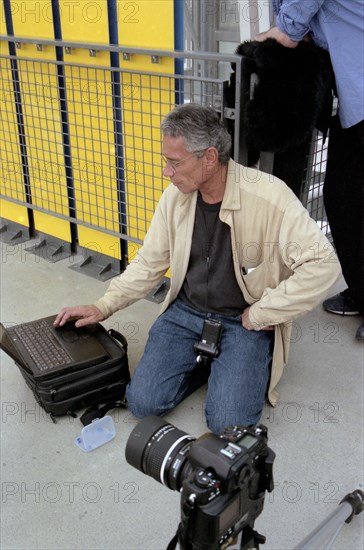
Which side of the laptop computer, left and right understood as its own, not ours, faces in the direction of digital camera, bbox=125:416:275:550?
right

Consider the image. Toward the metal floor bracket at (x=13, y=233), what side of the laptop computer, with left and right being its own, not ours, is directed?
left

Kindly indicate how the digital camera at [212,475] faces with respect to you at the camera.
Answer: facing away from the viewer and to the left of the viewer

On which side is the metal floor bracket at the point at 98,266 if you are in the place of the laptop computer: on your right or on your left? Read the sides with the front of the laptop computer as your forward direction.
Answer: on your left

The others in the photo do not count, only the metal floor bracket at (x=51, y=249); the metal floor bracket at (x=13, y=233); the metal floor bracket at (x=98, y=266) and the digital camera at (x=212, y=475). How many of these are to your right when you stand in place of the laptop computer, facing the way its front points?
1

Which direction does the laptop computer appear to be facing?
to the viewer's right

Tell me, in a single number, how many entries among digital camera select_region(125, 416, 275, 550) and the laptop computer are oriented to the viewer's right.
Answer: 1

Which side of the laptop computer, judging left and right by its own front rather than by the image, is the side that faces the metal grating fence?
left

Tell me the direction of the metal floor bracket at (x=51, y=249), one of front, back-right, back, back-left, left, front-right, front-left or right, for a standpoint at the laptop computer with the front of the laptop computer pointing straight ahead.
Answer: left

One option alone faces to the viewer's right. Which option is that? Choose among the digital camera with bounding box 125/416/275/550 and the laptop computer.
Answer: the laptop computer
